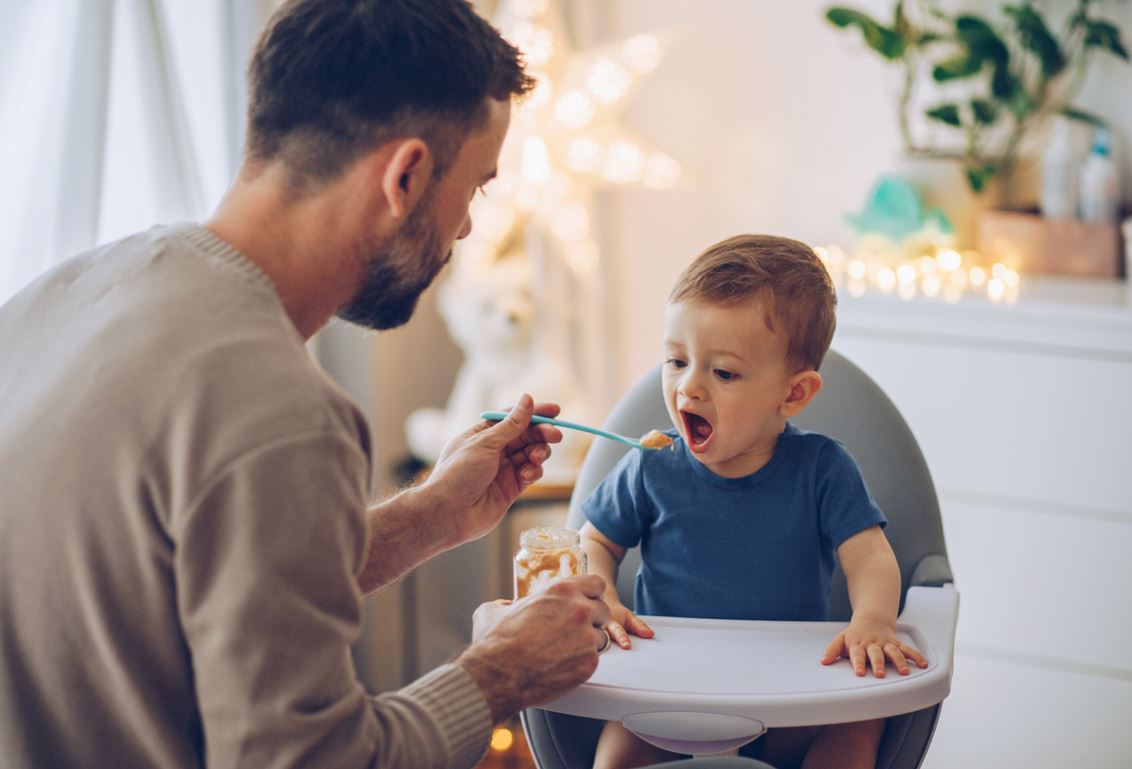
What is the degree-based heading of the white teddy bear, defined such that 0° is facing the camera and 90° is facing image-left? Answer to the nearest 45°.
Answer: approximately 315°

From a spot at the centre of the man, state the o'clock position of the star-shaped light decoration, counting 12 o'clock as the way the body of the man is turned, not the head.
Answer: The star-shaped light decoration is roughly at 11 o'clock from the man.

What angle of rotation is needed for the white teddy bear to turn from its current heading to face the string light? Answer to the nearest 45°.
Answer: approximately 45° to its left

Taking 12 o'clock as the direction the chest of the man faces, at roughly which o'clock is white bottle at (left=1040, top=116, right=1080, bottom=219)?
The white bottle is roughly at 12 o'clock from the man.

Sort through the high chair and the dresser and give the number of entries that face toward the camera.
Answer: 2

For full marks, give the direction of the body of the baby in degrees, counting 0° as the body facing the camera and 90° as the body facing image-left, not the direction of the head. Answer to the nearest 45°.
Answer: approximately 45°

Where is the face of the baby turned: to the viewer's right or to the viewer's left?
to the viewer's left

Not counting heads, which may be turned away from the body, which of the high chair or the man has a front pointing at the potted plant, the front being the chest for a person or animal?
the man

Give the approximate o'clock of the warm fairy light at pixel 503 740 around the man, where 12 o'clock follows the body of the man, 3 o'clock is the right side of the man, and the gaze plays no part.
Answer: The warm fairy light is roughly at 11 o'clock from the man.

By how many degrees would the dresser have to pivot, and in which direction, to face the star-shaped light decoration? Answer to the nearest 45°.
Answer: approximately 90° to its right

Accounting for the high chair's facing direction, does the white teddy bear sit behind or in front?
behind
